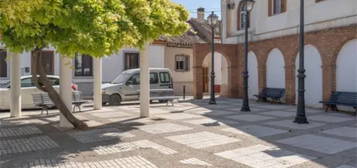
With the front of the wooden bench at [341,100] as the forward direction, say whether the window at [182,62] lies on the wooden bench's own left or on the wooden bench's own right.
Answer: on the wooden bench's own right

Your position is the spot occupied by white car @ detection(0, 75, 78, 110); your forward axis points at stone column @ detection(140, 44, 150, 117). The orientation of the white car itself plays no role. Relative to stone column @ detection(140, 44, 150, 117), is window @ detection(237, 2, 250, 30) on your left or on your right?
left

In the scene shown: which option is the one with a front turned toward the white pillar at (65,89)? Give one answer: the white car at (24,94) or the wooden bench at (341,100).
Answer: the wooden bench
